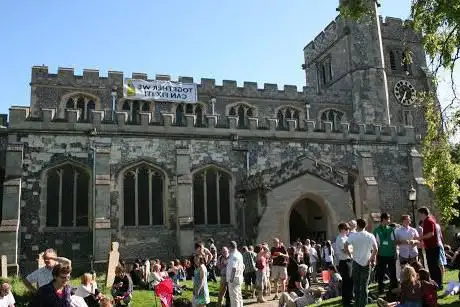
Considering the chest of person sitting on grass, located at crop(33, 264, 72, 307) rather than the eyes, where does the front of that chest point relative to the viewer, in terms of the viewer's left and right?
facing the viewer and to the right of the viewer

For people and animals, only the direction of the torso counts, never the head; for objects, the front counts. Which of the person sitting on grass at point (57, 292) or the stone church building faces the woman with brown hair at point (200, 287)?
the stone church building

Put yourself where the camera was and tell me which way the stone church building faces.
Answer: facing the viewer

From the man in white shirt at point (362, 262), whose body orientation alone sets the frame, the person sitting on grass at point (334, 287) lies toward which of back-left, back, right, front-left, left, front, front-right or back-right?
front

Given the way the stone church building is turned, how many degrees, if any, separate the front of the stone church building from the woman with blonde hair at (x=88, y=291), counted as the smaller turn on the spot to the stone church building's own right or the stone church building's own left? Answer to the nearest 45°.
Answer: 0° — it already faces them

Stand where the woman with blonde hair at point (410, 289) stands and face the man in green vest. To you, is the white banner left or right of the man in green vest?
left

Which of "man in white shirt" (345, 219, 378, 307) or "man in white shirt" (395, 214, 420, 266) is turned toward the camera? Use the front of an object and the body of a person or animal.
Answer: "man in white shirt" (395, 214, 420, 266)

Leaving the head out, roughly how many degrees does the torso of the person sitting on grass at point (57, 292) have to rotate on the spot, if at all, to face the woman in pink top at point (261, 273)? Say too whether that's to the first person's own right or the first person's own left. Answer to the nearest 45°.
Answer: approximately 90° to the first person's own left

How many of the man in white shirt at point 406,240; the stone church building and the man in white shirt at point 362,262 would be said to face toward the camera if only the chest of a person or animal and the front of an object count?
2

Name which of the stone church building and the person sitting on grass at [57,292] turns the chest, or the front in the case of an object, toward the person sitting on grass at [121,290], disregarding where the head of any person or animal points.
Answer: the stone church building

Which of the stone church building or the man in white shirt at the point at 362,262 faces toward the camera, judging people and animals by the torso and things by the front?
the stone church building

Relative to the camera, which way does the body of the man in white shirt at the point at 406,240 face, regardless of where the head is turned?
toward the camera

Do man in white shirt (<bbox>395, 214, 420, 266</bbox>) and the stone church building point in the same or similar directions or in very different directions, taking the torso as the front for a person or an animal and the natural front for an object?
same or similar directions
